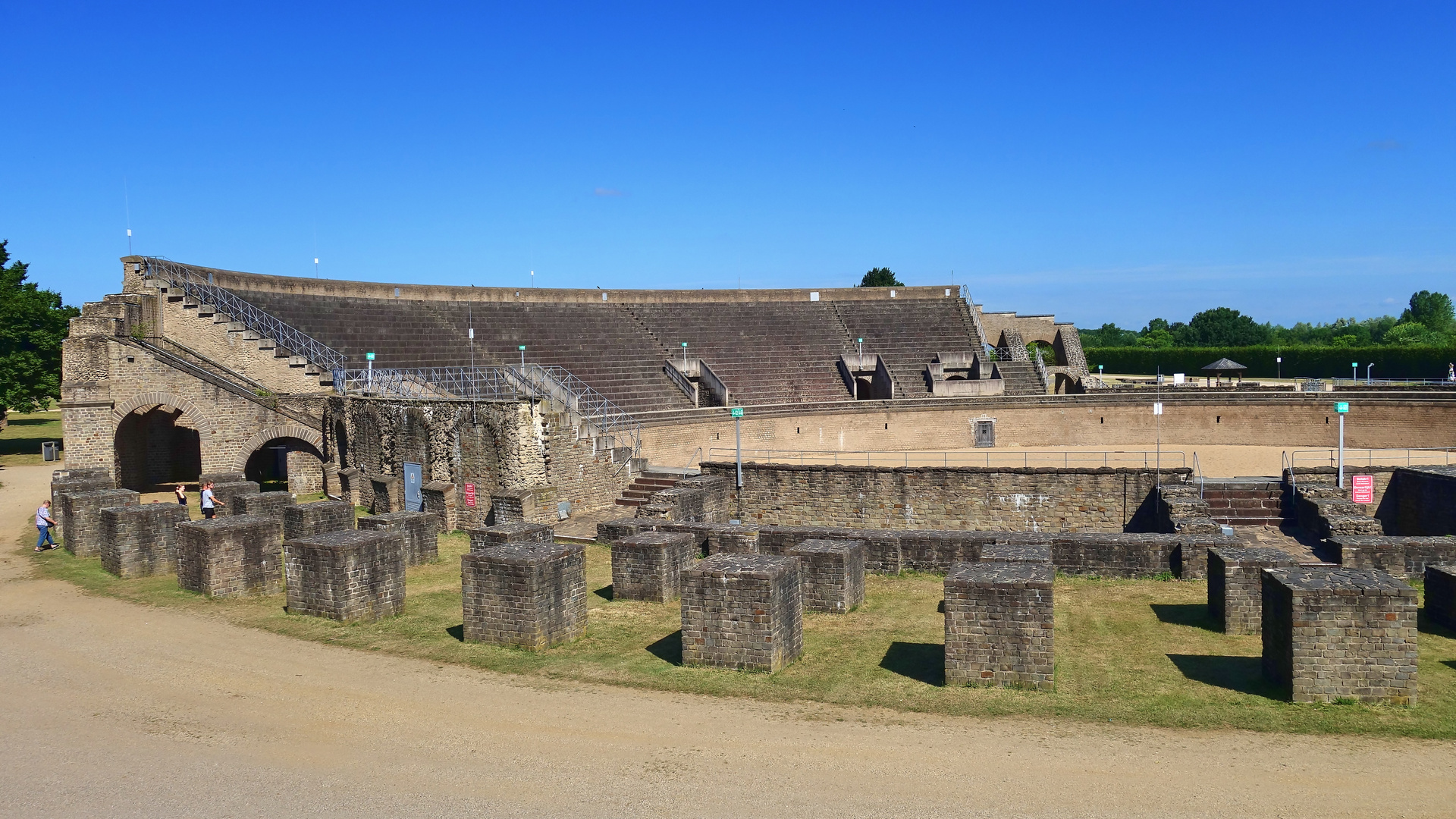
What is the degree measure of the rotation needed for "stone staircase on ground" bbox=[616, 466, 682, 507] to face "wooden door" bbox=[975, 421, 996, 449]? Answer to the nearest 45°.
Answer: approximately 180°

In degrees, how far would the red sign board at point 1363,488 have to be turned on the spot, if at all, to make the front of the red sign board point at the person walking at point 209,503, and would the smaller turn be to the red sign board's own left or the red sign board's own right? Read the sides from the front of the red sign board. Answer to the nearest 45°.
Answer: approximately 45° to the red sign board's own right

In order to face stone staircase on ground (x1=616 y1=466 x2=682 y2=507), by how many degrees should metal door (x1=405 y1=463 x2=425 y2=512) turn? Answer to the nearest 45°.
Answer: approximately 90° to its left

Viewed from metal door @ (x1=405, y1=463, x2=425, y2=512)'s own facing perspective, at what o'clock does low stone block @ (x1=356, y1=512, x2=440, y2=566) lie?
The low stone block is roughly at 12 o'clock from the metal door.

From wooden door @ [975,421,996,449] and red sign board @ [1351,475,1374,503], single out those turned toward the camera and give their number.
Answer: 2

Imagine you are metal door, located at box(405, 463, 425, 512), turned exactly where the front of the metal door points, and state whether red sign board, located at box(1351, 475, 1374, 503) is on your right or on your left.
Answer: on your left

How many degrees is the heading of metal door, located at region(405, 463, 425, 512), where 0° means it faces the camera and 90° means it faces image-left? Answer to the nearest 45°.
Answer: approximately 0°

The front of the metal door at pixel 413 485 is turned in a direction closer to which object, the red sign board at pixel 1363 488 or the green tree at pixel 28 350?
the green tree

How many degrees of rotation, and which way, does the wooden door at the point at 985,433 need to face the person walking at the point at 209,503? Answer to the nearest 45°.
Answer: approximately 45° to its right
